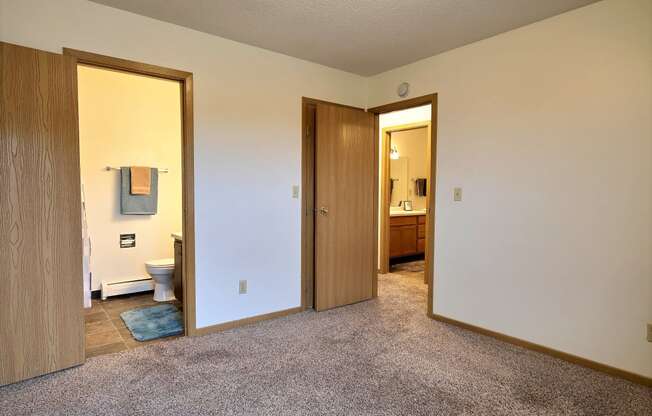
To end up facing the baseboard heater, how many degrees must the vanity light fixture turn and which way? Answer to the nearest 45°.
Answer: approximately 90° to its right

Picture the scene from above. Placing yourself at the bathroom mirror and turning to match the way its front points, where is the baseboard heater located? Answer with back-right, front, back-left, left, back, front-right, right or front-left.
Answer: right

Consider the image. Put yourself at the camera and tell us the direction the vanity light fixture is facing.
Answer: facing the viewer and to the right of the viewer

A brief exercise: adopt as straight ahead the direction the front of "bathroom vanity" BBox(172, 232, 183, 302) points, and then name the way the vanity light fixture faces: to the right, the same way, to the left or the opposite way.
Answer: to the left

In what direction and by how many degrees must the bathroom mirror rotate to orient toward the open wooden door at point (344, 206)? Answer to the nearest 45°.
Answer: approximately 45° to its right

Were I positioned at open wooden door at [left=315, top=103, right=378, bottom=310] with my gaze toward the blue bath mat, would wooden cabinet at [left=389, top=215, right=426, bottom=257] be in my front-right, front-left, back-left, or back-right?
back-right

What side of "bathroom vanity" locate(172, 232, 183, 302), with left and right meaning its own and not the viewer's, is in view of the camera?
left

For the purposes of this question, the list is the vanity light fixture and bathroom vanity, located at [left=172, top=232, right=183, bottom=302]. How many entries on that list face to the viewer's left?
1

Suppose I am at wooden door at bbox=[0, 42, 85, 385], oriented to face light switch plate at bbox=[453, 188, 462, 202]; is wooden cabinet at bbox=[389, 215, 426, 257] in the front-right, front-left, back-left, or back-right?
front-left

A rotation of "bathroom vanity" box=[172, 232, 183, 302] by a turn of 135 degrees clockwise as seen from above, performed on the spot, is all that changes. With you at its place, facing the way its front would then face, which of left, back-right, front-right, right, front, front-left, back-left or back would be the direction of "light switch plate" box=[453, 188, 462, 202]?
right

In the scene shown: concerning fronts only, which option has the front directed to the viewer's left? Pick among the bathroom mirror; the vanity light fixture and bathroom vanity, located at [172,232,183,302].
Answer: the bathroom vanity

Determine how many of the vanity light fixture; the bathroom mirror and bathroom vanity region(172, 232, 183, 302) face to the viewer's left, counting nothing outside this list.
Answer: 1

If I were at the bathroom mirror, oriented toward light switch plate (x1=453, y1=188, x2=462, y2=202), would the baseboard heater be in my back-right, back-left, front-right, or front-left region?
front-right

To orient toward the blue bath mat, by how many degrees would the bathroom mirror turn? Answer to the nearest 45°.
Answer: approximately 90° to its right
